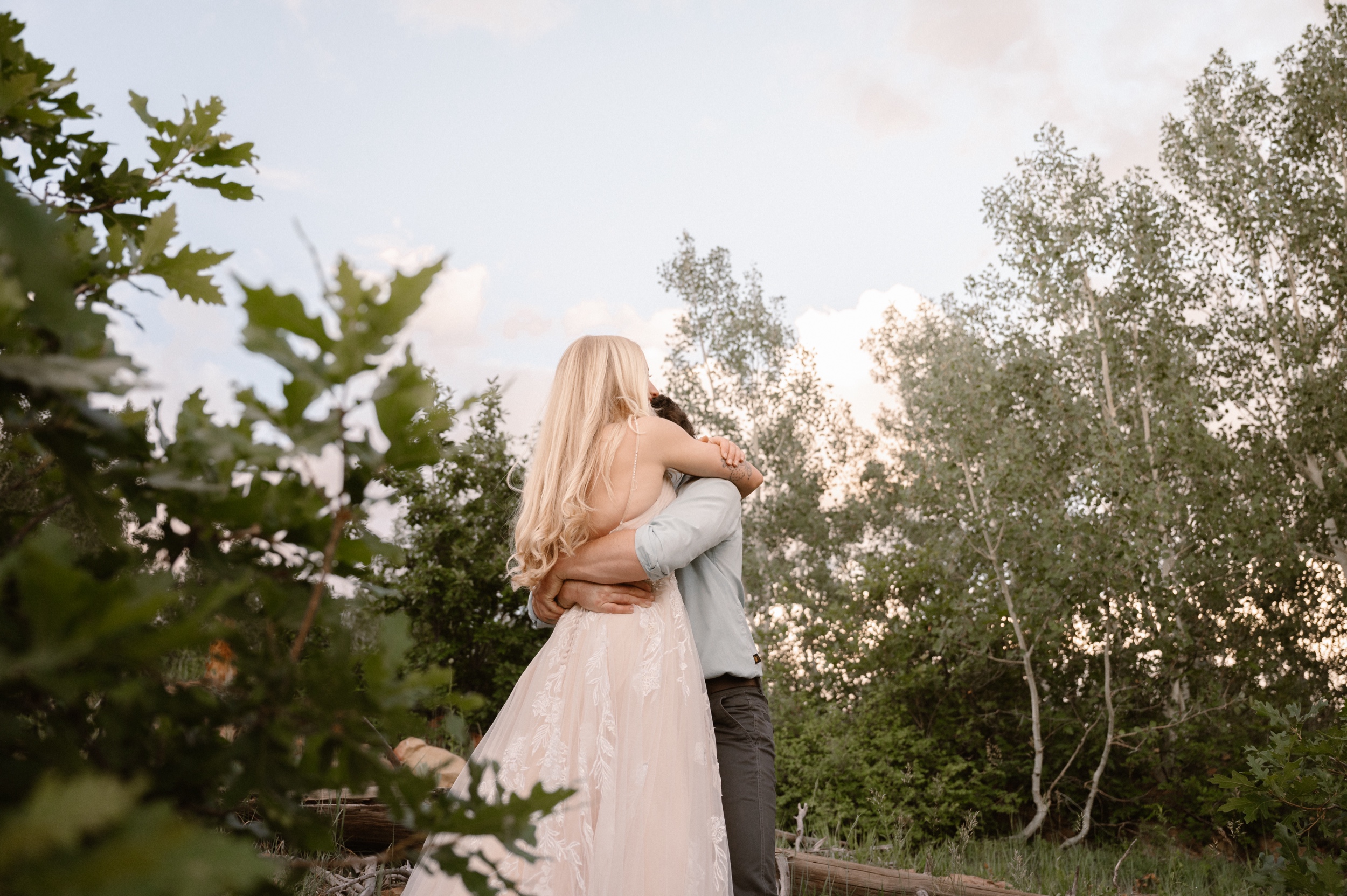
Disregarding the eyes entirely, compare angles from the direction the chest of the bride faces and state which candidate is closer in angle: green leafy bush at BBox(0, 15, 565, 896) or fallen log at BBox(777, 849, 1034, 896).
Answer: the fallen log

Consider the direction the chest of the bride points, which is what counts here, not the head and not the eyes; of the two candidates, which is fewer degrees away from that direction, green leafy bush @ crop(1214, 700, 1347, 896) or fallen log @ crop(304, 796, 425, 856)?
the green leafy bush

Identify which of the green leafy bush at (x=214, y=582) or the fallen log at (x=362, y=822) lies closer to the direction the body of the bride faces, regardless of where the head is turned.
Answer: the fallen log

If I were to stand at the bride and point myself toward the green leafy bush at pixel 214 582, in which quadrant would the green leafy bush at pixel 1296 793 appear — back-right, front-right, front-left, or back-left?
back-left

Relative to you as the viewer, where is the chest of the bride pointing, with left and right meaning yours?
facing away from the viewer and to the right of the viewer

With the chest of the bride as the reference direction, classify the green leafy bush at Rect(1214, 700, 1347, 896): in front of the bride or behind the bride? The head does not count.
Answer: in front

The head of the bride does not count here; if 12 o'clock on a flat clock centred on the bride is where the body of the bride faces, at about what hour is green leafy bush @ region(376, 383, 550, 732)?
The green leafy bush is roughly at 10 o'clock from the bride.

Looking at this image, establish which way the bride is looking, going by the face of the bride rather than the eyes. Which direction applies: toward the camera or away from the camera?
away from the camera

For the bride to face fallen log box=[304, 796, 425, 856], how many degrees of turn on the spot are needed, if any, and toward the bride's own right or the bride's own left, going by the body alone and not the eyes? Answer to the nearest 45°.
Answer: approximately 90° to the bride's own left
